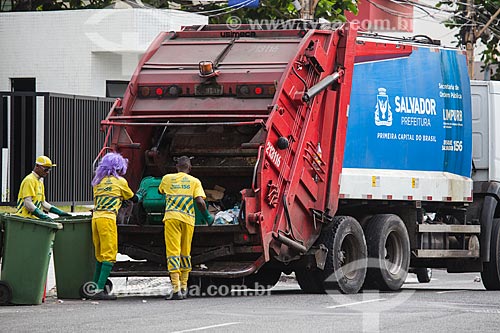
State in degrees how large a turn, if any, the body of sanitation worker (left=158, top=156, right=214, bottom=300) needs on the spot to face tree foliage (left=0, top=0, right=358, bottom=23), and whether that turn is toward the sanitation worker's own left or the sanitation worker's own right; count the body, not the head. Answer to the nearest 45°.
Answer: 0° — they already face it

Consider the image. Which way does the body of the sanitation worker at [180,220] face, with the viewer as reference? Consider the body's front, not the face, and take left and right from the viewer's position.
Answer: facing away from the viewer

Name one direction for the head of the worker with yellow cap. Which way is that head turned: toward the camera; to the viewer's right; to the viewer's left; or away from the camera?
to the viewer's right

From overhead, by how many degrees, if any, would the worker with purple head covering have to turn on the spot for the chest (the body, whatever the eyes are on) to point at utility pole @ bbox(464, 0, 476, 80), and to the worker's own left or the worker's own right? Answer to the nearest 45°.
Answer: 0° — they already face it

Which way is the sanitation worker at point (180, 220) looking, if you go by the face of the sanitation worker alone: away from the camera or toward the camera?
away from the camera

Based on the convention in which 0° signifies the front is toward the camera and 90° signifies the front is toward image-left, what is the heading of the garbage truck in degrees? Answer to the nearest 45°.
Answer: approximately 225°

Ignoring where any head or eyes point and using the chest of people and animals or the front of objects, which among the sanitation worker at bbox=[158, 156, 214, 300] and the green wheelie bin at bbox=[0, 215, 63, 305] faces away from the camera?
the sanitation worker

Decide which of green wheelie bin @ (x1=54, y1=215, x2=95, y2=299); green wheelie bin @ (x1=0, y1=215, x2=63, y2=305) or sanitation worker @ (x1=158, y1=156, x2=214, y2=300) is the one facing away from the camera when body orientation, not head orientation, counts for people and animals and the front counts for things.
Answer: the sanitation worker

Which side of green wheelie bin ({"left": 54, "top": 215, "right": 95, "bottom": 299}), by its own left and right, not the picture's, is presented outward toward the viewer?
left
